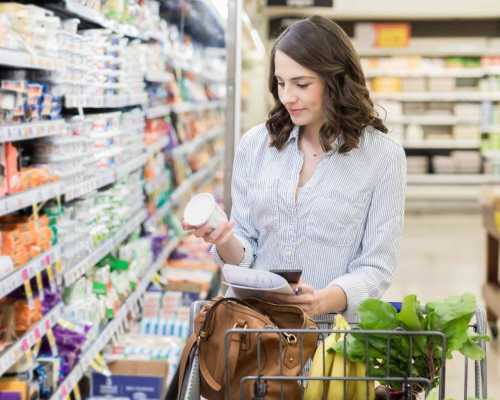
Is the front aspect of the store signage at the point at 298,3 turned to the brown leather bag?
yes

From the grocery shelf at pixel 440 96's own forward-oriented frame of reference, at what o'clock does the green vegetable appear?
The green vegetable is roughly at 12 o'clock from the grocery shelf.

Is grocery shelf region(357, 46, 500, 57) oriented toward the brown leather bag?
yes

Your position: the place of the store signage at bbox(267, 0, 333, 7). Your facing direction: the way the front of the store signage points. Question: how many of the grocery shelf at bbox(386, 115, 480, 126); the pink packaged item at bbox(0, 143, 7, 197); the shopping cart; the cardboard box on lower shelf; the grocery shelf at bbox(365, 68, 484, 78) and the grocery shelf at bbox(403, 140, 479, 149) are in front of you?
3

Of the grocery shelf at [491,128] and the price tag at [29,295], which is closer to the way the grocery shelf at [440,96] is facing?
the price tag

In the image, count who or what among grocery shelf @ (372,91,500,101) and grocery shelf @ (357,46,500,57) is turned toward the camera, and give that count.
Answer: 2

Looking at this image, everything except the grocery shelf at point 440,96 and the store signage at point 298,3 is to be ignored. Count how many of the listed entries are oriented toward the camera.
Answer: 2

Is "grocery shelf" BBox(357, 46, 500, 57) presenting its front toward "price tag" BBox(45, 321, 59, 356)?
yes
